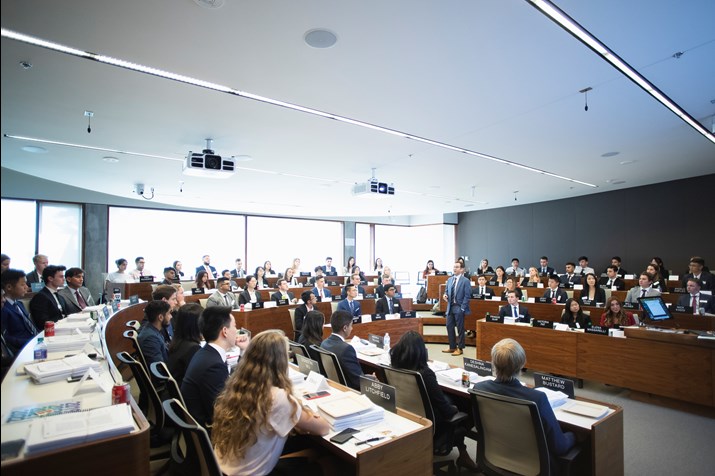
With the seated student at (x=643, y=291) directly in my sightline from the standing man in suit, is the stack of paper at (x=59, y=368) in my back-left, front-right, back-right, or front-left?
back-right

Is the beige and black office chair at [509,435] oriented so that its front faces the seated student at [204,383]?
no

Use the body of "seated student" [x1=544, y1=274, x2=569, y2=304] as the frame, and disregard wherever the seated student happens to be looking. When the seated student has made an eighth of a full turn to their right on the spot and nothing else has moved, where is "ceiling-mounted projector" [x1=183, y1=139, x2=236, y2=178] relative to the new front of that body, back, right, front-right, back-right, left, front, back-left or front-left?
front-left

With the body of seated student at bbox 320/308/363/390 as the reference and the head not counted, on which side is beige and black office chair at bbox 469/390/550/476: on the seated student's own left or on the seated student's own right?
on the seated student's own right

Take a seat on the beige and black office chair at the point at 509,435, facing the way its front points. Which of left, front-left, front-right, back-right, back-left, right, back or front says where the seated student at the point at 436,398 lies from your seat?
left

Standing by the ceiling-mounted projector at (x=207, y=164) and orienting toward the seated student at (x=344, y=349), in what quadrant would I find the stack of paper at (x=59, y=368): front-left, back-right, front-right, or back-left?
front-right

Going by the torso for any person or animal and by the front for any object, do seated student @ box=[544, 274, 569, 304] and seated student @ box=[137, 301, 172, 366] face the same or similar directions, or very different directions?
very different directions

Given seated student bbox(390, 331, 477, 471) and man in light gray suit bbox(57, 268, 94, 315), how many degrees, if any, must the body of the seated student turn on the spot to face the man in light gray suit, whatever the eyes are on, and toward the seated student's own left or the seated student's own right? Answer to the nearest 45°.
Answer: approximately 135° to the seated student's own left

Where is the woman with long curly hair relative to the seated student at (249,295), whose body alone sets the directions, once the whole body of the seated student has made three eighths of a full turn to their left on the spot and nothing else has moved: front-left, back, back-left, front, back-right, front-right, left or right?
back

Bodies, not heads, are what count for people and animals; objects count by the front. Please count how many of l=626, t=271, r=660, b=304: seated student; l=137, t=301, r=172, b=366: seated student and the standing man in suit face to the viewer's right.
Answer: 1

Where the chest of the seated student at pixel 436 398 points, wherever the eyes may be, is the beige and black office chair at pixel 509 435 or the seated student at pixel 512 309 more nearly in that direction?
the seated student

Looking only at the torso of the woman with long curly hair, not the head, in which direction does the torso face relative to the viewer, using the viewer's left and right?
facing away from the viewer and to the right of the viewer

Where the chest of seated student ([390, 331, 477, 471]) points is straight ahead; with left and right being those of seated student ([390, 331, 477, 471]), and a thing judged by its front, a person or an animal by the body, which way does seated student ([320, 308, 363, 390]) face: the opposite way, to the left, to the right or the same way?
the same way

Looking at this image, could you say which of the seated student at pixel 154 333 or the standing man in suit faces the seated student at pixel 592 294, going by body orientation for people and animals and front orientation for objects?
the seated student at pixel 154 333

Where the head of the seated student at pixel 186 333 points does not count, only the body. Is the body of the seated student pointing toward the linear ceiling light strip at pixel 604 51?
no

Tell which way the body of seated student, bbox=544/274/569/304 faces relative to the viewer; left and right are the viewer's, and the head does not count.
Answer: facing the viewer and to the left of the viewer

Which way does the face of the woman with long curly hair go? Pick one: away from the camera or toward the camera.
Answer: away from the camera

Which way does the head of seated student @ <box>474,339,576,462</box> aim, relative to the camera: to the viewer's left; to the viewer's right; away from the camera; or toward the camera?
away from the camera

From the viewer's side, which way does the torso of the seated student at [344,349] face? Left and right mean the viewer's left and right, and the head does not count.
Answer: facing away from the viewer and to the right of the viewer

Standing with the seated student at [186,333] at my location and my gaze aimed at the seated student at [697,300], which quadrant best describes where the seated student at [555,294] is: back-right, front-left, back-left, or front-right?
front-left

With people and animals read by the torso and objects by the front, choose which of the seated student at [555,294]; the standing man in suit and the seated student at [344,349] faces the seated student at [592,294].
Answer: the seated student at [344,349]

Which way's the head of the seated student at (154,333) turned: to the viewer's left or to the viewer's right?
to the viewer's right

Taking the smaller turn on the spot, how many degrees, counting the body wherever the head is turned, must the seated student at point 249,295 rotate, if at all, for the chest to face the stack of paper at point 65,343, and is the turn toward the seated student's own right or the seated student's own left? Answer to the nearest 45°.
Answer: approximately 45° to the seated student's own right

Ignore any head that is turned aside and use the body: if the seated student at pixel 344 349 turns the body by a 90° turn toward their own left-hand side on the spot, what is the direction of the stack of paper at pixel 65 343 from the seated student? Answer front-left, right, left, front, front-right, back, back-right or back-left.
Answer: front-left
